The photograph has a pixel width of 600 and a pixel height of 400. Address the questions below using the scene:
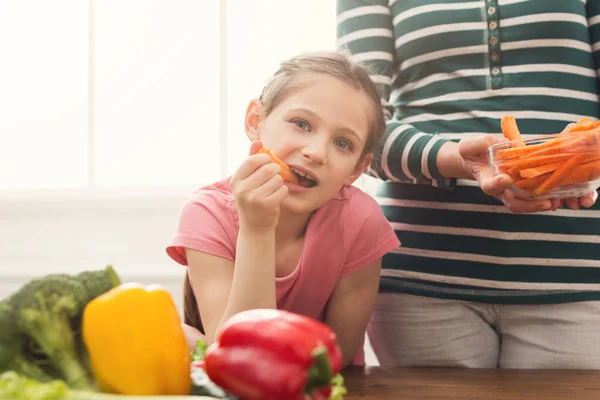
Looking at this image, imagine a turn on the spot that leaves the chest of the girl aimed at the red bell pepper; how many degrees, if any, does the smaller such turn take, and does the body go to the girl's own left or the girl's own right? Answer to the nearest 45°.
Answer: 0° — they already face it

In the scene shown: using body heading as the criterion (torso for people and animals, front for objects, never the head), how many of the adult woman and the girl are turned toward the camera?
2

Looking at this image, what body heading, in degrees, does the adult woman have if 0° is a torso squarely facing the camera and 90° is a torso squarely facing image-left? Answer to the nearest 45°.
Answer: approximately 0°

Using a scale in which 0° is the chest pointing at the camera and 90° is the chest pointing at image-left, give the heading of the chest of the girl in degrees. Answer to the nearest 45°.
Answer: approximately 0°

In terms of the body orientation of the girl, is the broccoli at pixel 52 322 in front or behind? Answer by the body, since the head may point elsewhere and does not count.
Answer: in front
